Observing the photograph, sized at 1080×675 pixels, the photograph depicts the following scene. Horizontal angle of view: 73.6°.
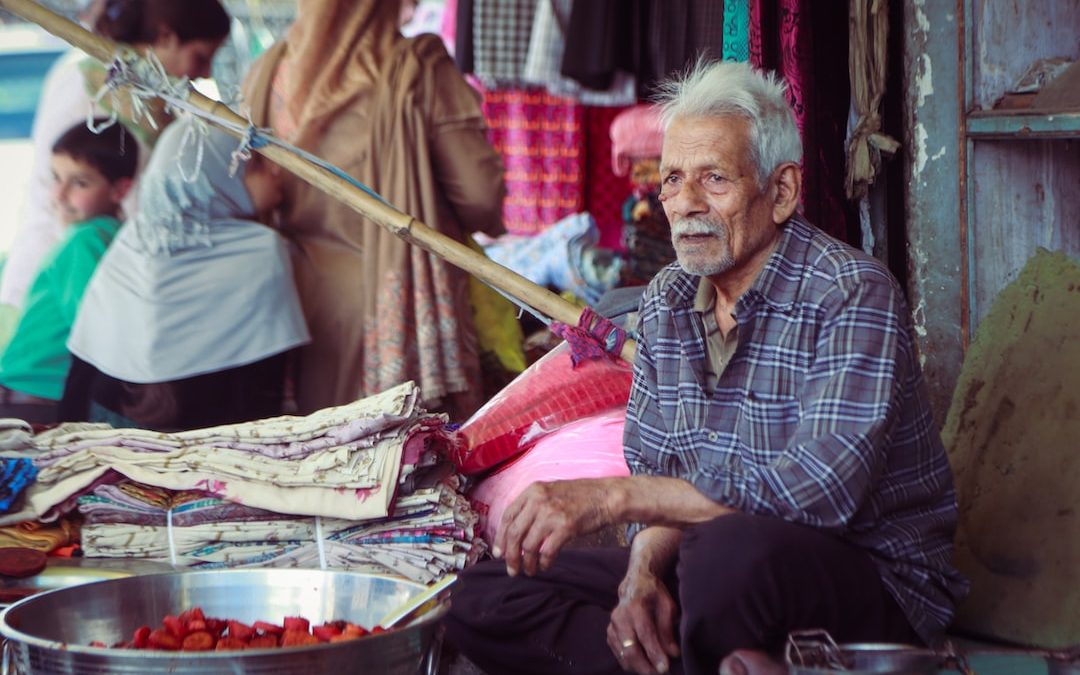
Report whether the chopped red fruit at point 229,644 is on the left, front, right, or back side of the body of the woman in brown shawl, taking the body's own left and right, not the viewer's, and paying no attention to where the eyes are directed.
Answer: back

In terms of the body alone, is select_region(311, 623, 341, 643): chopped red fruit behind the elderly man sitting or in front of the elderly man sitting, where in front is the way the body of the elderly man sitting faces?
in front

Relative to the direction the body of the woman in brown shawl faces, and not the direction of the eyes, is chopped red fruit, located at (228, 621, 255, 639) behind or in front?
behind

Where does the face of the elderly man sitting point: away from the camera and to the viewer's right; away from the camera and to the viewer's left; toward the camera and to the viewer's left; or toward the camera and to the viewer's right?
toward the camera and to the viewer's left

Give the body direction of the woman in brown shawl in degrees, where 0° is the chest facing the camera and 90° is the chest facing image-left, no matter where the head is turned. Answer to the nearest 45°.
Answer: approximately 180°

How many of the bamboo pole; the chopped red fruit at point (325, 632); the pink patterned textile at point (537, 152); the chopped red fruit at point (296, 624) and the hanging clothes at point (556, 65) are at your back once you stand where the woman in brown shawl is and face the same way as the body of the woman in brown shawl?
3

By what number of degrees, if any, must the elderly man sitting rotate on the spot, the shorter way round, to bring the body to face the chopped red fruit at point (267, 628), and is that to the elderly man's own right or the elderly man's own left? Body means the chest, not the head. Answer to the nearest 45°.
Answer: approximately 45° to the elderly man's own right

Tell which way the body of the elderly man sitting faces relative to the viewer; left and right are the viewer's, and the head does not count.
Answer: facing the viewer and to the left of the viewer

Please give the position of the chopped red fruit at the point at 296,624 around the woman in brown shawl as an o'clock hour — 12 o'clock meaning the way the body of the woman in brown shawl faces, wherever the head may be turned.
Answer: The chopped red fruit is roughly at 6 o'clock from the woman in brown shawl.

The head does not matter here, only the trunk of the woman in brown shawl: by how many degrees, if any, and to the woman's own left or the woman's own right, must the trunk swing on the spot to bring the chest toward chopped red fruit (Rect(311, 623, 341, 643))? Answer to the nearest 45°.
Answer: approximately 180°

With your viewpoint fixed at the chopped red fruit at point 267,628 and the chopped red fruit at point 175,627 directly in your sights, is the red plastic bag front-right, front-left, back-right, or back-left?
back-right

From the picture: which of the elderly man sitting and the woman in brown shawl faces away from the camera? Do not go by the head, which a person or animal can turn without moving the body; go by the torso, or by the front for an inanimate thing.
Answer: the woman in brown shawl
